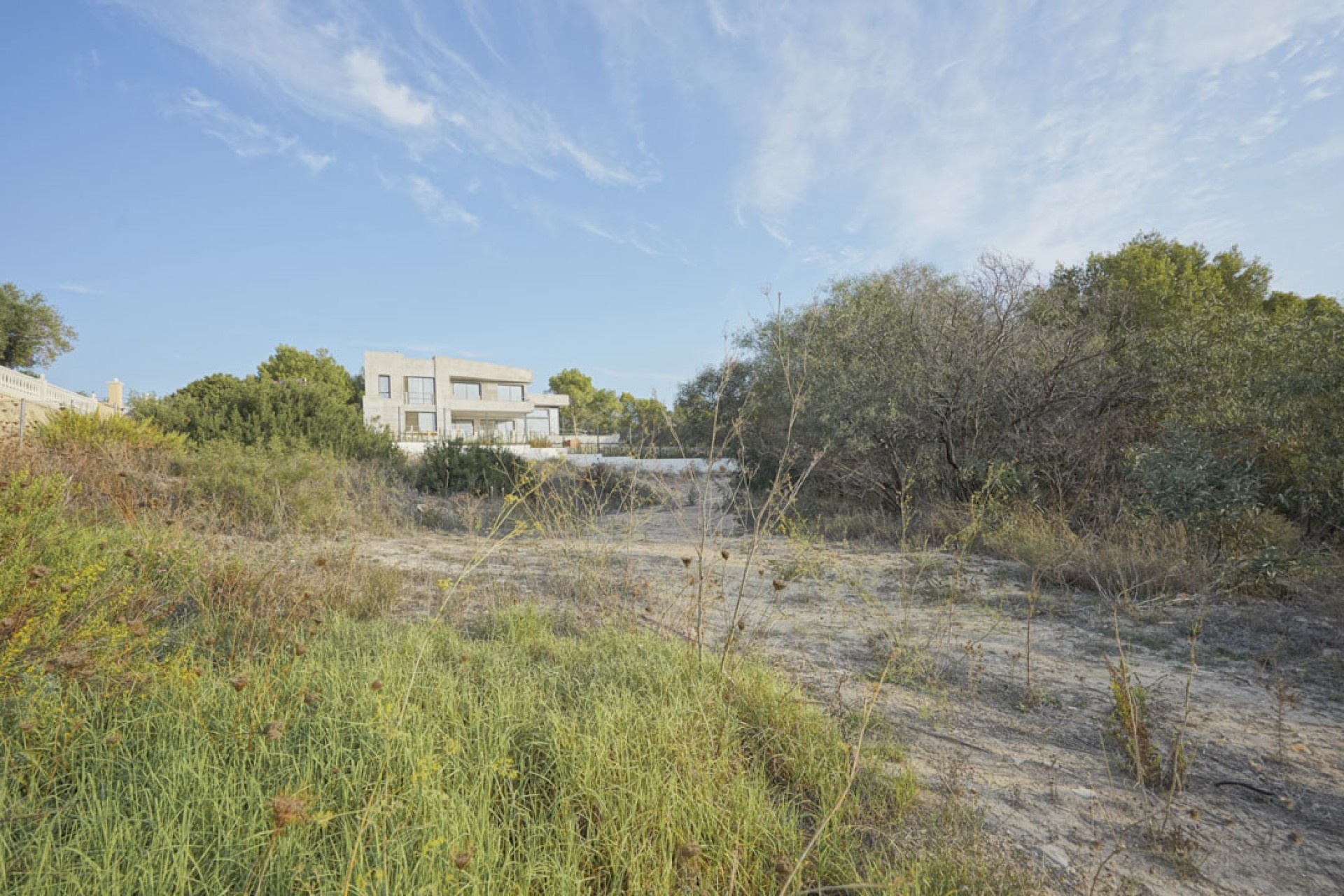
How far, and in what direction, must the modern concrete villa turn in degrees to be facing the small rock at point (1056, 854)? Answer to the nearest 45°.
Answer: approximately 45° to its right

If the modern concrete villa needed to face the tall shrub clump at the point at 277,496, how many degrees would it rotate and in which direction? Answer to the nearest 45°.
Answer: approximately 45° to its right

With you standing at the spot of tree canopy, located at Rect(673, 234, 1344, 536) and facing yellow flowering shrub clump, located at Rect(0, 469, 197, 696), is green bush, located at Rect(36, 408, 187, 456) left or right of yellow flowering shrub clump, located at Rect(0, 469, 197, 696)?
right

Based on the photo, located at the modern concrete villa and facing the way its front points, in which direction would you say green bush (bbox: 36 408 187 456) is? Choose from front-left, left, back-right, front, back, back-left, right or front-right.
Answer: front-right

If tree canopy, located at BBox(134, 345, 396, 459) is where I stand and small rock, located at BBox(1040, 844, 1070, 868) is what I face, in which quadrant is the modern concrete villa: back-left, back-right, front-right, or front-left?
back-left

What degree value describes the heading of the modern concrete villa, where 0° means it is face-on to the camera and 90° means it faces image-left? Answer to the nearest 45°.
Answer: approximately 315°

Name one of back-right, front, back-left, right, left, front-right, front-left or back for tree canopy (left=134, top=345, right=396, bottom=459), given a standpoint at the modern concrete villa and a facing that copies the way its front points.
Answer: front-right

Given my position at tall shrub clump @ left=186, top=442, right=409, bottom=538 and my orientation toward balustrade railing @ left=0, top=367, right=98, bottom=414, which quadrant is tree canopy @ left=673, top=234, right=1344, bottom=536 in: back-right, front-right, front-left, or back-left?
back-right

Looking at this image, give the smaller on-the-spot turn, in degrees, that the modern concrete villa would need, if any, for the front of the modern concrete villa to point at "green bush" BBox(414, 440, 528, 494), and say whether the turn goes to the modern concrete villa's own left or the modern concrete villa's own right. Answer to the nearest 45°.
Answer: approximately 45° to the modern concrete villa's own right

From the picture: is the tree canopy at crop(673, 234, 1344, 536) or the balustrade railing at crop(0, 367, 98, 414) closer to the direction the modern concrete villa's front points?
the tree canopy

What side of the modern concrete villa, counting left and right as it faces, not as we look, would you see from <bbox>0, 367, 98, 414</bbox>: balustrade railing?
right

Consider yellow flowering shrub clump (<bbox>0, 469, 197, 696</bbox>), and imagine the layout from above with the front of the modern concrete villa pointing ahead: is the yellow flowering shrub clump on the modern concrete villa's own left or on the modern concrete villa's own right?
on the modern concrete villa's own right
